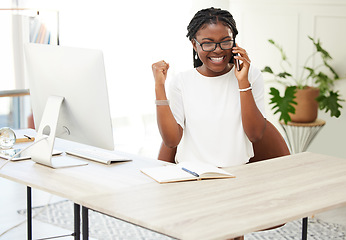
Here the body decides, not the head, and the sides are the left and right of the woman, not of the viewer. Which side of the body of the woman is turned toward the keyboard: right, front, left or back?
right

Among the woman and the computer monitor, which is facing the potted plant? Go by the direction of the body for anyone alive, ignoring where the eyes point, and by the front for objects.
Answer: the computer monitor

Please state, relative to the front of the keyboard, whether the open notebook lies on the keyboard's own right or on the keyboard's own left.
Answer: on the keyboard's own right

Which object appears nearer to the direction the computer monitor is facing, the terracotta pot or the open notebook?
the terracotta pot

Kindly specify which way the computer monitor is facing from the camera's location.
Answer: facing away from the viewer and to the right of the viewer

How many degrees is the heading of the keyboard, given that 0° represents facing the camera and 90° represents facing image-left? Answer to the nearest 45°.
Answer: approximately 225°

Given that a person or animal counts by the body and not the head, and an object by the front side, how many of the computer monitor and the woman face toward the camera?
1

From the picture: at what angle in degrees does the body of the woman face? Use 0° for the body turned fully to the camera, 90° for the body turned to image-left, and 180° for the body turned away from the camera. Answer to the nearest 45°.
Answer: approximately 0°

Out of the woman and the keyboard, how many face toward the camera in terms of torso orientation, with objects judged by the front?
1
